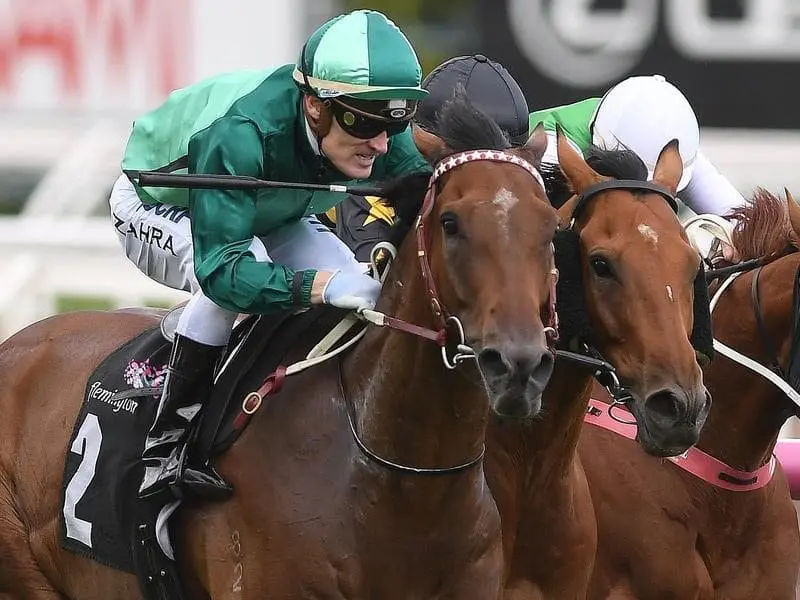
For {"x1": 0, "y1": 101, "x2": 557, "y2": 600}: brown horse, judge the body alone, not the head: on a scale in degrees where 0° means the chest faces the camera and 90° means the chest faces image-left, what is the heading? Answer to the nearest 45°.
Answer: approximately 315°

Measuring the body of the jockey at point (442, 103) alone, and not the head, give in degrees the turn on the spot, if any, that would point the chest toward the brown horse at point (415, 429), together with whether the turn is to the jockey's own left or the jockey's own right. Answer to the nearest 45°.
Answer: approximately 45° to the jockey's own right

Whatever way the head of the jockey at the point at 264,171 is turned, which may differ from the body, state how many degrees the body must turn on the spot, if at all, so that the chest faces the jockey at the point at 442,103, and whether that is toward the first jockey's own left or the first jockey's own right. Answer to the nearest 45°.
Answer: approximately 90° to the first jockey's own left

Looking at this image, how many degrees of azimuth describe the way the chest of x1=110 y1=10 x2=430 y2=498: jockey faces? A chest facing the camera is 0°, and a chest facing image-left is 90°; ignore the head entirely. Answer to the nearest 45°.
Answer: approximately 315°
